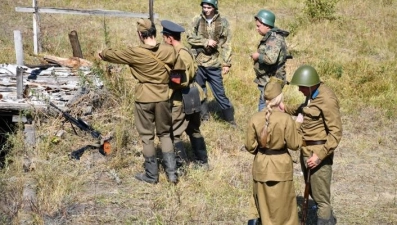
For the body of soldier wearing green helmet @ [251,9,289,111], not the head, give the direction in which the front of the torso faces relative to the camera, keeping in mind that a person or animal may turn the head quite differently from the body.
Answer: to the viewer's left

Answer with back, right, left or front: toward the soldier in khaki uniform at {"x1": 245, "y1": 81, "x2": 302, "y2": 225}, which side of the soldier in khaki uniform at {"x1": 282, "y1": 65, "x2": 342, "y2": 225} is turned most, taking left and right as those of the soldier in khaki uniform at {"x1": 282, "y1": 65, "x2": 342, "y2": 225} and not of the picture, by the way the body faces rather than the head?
front

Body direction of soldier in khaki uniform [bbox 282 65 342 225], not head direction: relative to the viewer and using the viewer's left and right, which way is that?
facing the viewer and to the left of the viewer

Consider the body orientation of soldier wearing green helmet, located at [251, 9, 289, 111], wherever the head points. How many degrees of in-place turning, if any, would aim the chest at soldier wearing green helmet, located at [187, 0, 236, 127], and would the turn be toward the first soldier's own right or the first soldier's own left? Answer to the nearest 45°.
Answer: approximately 45° to the first soldier's own right

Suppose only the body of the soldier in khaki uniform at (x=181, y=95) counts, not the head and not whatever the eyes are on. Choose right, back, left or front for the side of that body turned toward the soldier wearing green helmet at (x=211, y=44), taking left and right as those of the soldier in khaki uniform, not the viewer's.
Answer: right

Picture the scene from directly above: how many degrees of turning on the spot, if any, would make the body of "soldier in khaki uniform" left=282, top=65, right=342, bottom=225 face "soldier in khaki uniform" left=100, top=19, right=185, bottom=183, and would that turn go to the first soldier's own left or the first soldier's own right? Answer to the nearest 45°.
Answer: approximately 45° to the first soldier's own right

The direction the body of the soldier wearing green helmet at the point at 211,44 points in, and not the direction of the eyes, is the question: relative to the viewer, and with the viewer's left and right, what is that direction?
facing the viewer

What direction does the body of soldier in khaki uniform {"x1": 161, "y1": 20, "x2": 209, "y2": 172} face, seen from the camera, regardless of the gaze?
to the viewer's left

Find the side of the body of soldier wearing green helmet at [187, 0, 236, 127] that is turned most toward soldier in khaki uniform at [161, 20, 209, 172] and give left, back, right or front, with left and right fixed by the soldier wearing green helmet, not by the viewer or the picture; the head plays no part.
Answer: front

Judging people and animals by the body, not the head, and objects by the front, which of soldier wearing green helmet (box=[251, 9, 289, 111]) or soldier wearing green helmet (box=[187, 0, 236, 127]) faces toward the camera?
soldier wearing green helmet (box=[187, 0, 236, 127])

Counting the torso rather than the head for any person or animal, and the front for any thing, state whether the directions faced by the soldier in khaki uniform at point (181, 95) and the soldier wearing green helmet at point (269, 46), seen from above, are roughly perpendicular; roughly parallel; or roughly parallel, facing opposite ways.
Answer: roughly parallel
